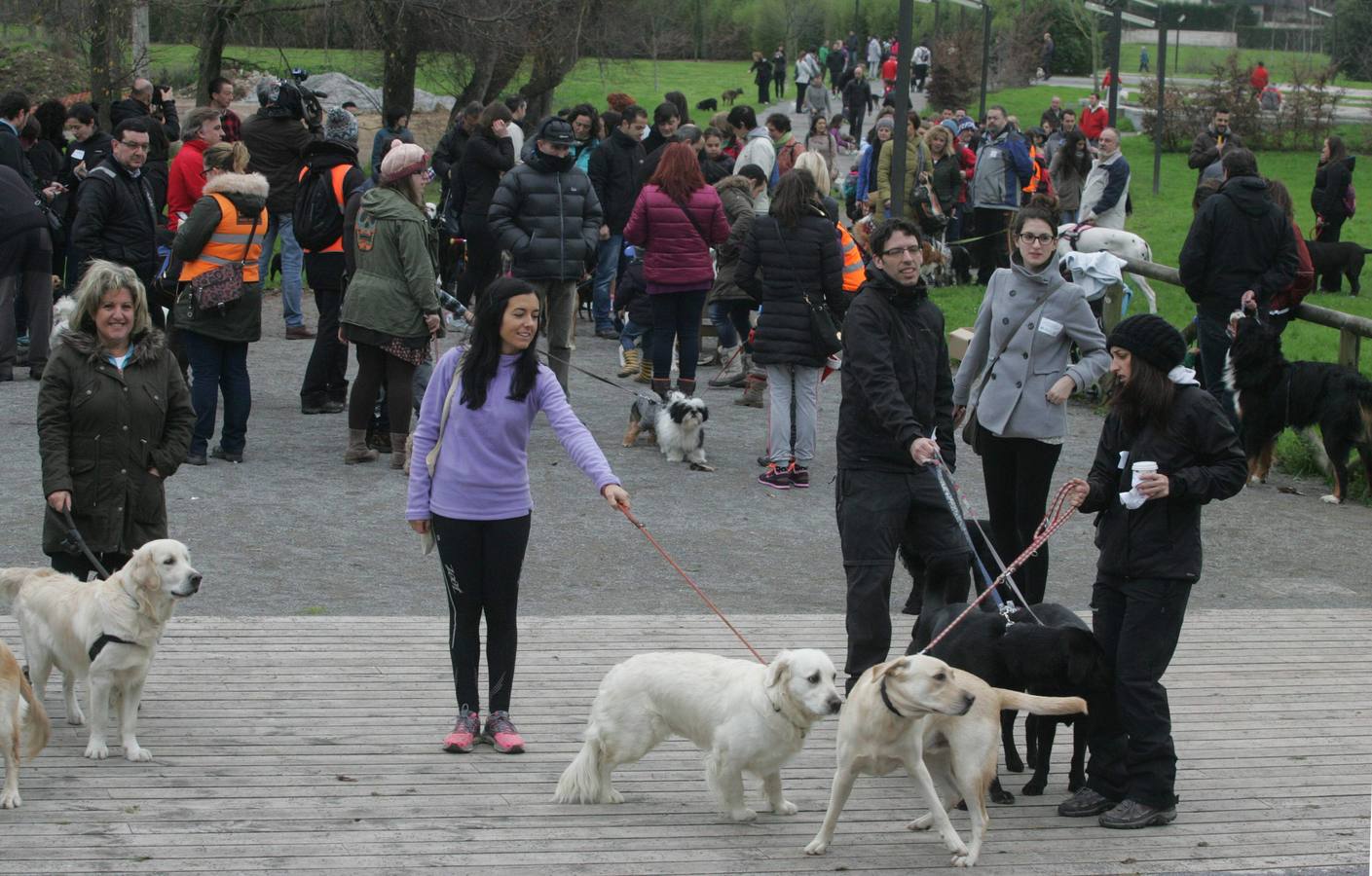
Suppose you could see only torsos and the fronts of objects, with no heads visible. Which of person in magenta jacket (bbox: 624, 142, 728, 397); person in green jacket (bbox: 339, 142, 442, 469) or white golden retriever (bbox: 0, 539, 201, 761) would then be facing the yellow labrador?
the white golden retriever

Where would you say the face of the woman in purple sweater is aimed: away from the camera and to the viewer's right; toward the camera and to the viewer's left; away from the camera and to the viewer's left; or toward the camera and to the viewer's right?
toward the camera and to the viewer's right

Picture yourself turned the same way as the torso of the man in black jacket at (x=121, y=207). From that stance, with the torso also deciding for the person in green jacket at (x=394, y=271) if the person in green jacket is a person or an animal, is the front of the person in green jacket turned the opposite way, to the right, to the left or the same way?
to the left

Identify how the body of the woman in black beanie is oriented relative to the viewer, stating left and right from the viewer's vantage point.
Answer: facing the viewer and to the left of the viewer

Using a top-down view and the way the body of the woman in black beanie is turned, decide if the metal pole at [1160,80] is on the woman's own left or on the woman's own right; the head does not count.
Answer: on the woman's own right

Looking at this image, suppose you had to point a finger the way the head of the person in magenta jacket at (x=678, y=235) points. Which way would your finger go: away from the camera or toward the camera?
away from the camera

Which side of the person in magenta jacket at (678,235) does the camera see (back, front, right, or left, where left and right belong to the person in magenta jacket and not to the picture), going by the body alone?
back

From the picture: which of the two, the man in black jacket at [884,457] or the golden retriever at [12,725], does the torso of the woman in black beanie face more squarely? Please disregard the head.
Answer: the golden retriever

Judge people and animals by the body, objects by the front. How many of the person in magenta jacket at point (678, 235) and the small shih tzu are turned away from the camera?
1

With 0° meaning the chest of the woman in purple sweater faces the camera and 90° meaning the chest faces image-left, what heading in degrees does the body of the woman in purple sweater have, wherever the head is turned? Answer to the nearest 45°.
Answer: approximately 0°

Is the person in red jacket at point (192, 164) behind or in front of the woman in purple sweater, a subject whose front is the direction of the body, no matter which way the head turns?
behind

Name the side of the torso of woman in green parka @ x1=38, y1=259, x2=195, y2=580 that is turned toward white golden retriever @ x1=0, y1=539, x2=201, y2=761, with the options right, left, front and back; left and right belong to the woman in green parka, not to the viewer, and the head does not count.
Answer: front
